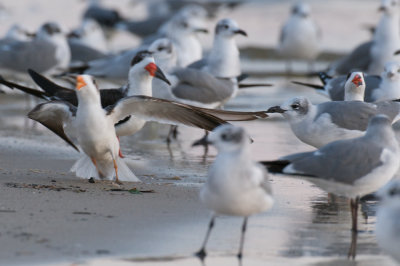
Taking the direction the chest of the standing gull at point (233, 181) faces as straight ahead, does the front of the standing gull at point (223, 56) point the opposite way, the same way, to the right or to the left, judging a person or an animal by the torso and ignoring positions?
to the left

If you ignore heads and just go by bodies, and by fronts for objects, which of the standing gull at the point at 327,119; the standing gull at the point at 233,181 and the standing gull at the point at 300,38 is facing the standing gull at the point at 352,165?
the standing gull at the point at 300,38

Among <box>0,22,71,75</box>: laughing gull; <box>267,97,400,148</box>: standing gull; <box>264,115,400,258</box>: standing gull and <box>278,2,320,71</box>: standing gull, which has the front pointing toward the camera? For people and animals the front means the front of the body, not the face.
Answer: <box>278,2,320,71</box>: standing gull

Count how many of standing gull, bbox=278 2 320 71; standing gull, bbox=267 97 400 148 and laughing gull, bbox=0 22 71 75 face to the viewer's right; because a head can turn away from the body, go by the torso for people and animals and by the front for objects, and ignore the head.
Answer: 1

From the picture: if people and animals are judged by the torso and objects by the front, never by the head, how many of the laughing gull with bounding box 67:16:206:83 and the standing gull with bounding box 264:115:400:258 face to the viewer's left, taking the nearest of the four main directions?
0

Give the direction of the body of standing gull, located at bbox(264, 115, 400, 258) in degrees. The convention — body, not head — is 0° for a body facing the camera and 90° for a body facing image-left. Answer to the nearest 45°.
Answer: approximately 270°

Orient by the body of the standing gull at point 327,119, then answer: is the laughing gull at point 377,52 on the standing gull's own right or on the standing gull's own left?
on the standing gull's own right

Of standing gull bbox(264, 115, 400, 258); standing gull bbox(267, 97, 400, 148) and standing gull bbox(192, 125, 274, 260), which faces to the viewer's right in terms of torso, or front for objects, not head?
standing gull bbox(264, 115, 400, 258)

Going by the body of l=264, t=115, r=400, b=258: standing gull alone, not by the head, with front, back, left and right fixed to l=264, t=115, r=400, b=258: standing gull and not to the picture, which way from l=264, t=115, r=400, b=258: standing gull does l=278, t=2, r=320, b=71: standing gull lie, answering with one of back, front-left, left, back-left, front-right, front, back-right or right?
left

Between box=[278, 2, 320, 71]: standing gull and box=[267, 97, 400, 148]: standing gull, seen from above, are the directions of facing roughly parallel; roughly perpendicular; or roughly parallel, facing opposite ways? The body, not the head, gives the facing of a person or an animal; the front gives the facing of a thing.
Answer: roughly perpendicular

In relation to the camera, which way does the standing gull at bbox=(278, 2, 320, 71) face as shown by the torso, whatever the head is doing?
toward the camera

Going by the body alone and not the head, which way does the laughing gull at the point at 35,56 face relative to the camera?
to the viewer's right

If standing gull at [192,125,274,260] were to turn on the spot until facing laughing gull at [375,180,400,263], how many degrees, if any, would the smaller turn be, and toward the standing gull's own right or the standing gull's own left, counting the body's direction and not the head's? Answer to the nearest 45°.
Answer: approximately 135° to the standing gull's own left

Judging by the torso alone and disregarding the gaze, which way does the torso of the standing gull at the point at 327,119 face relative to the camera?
to the viewer's left

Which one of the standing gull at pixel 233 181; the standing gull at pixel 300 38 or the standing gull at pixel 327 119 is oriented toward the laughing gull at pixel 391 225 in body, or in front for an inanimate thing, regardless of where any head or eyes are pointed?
the standing gull at pixel 300 38

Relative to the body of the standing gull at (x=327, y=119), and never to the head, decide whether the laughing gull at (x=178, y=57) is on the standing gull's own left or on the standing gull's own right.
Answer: on the standing gull's own right
